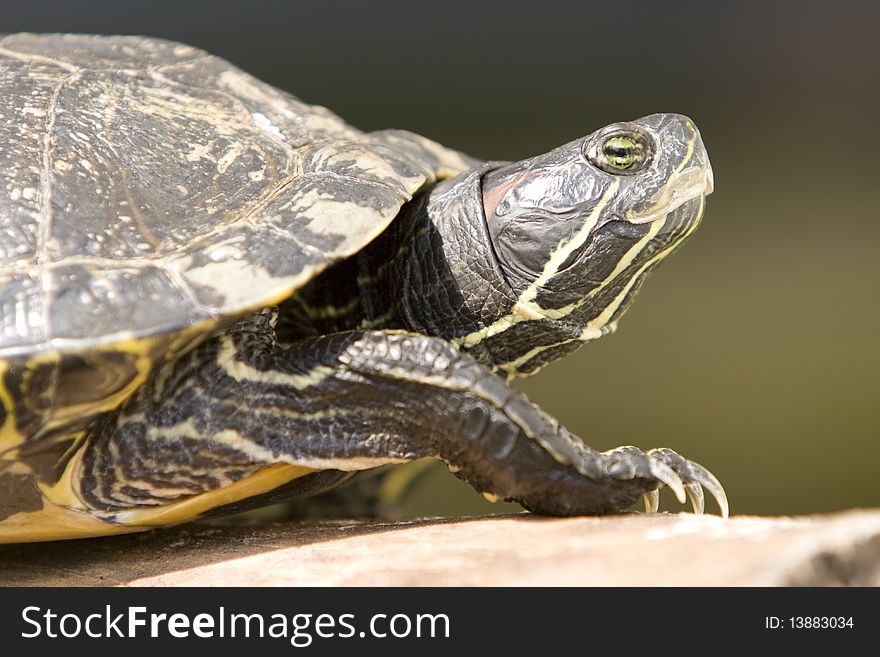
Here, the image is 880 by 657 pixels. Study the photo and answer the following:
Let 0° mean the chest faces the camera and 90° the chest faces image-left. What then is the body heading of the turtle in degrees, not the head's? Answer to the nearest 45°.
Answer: approximately 270°
